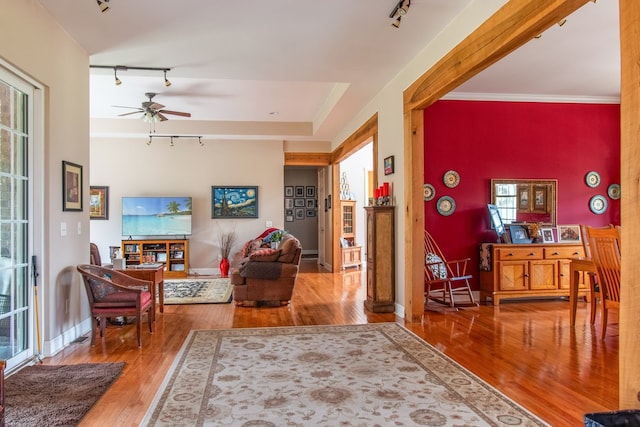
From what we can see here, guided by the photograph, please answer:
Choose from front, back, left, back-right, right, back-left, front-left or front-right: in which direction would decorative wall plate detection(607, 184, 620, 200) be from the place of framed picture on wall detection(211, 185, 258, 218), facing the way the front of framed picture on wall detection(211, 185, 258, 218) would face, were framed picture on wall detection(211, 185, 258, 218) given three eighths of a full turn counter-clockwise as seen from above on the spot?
right

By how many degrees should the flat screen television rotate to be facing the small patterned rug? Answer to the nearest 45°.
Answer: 0° — it already faces it

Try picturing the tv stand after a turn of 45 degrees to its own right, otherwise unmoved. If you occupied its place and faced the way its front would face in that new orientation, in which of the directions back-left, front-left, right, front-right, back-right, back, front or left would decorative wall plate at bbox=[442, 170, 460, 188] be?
left

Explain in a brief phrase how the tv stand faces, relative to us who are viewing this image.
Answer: facing the viewer

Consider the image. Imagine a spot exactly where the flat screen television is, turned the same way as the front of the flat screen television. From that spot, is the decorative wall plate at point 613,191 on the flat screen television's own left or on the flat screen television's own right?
on the flat screen television's own left

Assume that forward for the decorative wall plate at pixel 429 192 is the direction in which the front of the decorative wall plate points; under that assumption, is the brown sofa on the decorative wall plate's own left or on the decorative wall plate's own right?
on the decorative wall plate's own right

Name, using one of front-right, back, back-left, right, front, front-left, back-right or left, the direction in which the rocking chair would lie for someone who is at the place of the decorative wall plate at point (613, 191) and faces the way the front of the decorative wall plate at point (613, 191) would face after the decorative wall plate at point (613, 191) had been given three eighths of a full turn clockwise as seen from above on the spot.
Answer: left

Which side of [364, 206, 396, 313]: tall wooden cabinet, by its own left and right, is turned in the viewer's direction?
left

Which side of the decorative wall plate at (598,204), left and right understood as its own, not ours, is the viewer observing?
front

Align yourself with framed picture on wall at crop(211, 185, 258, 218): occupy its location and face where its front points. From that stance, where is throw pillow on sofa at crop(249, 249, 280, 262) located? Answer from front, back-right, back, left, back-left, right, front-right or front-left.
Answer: front

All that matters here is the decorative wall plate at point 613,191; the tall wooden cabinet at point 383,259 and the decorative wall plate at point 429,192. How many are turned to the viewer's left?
1

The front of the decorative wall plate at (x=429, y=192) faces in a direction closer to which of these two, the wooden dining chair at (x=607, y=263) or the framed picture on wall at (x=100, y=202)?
the wooden dining chair
